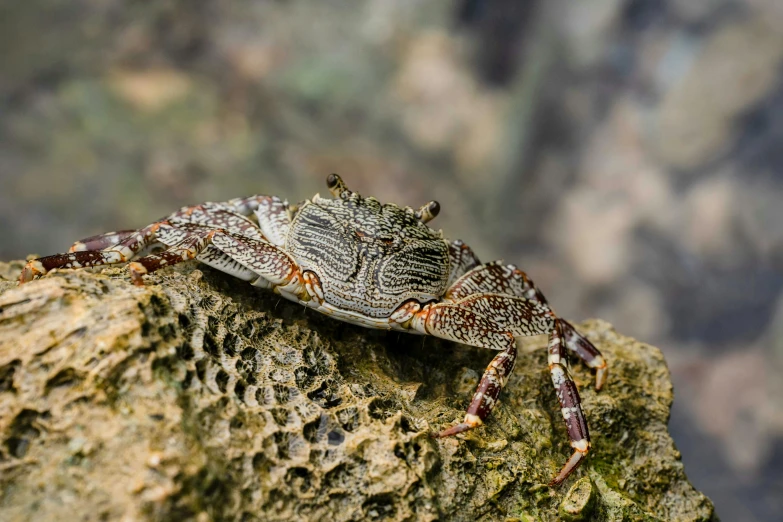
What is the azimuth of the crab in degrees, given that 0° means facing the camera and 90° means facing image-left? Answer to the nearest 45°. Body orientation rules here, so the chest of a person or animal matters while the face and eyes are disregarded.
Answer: approximately 180°
